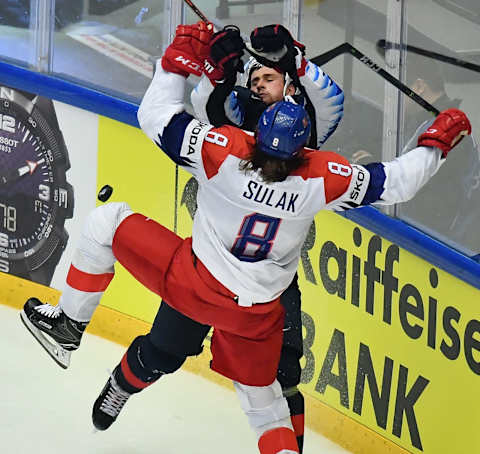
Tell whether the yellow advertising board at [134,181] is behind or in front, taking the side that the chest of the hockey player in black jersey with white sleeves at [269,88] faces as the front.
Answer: behind

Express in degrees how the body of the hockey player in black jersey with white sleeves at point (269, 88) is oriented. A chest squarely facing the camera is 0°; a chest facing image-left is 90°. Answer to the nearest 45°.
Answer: approximately 0°

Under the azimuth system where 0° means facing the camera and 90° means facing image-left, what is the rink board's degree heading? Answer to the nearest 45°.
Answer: approximately 45°

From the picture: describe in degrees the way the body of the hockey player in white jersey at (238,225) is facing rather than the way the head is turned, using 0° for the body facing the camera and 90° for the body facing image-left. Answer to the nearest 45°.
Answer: approximately 180°

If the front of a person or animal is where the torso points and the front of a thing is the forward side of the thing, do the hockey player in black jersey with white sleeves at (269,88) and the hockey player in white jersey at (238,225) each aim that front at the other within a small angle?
yes

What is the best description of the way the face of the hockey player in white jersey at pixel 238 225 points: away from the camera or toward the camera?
away from the camera

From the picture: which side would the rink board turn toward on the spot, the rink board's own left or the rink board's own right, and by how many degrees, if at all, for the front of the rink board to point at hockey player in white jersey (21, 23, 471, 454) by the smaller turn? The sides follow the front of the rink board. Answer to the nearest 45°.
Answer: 0° — it already faces them

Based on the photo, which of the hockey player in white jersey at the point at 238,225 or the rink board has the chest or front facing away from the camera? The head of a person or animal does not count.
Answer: the hockey player in white jersey

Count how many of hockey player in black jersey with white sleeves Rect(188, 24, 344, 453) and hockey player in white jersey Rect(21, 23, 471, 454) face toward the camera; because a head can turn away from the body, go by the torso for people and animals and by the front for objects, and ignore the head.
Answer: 1
